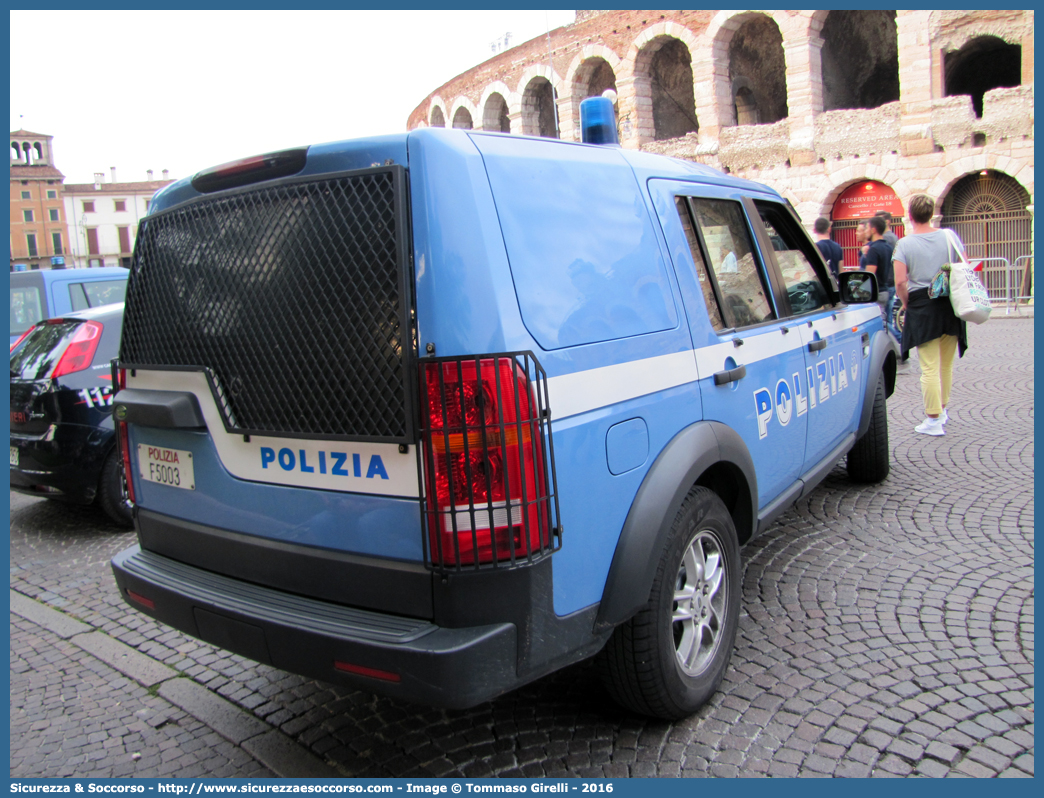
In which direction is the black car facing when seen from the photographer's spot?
facing away from the viewer and to the right of the viewer

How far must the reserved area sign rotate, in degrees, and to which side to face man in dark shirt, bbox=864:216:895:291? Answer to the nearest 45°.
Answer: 0° — it already faces them

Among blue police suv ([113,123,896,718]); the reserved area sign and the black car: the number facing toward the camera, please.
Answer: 1

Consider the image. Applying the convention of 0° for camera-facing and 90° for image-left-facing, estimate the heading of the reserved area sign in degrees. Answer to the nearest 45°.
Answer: approximately 0°

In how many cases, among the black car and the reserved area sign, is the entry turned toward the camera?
1

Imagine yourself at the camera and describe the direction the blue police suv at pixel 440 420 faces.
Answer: facing away from the viewer and to the right of the viewer

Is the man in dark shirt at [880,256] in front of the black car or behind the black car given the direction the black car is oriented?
in front

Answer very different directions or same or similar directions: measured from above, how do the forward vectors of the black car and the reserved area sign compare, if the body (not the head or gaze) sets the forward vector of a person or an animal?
very different directions

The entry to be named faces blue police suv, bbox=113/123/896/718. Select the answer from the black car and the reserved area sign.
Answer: the reserved area sign

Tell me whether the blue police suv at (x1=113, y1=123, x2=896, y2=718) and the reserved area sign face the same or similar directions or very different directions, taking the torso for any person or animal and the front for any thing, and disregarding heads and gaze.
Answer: very different directions

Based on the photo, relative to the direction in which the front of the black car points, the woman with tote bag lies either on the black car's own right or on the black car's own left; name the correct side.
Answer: on the black car's own right
